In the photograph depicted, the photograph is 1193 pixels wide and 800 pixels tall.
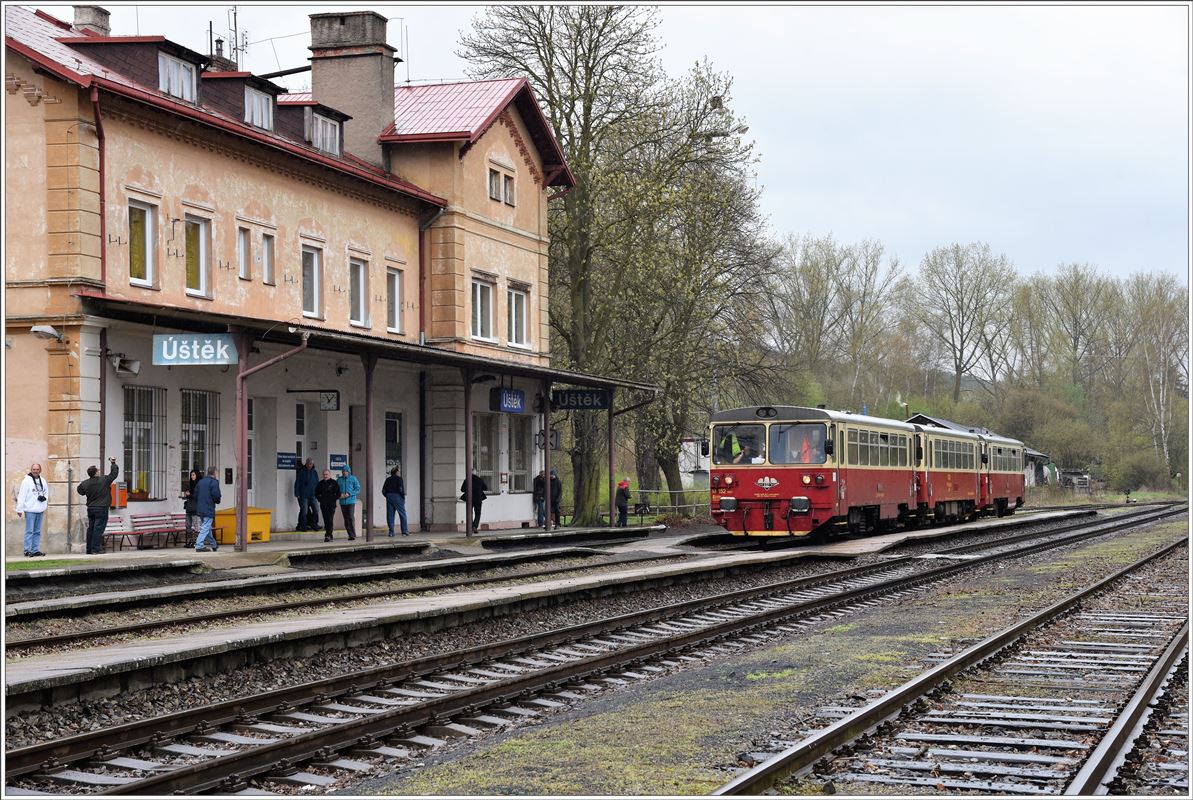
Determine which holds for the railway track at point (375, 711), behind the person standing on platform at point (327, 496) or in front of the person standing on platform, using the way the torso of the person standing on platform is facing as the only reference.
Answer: in front

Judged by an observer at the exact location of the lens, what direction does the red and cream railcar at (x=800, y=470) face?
facing the viewer and to the left of the viewer

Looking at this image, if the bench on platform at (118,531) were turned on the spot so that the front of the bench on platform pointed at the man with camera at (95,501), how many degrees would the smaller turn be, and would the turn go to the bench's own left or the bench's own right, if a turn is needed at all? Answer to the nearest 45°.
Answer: approximately 45° to the bench's own right

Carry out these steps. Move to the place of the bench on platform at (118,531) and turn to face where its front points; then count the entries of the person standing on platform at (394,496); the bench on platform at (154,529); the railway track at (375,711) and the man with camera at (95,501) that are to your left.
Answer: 2

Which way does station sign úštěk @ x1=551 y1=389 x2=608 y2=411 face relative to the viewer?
toward the camera

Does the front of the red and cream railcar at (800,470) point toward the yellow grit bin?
yes

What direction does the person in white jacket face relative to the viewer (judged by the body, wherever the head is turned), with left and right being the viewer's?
facing the viewer and to the right of the viewer

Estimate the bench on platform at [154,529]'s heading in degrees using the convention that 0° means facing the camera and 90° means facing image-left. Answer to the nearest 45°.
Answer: approximately 315°

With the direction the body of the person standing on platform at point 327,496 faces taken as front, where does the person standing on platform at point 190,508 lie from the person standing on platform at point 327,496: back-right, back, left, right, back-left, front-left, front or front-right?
front-right

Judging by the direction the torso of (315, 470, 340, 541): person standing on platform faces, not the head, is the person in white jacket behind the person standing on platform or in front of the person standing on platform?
in front

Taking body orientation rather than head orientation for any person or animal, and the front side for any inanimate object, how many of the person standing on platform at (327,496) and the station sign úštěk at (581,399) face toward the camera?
2

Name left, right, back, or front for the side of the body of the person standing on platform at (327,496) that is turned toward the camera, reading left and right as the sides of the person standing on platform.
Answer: front

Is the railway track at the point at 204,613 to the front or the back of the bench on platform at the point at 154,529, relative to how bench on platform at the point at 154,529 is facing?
to the front

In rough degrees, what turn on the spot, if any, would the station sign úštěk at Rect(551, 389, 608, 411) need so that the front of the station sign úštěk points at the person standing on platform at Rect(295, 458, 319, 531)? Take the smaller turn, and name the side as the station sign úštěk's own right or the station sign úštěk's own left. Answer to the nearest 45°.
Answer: approximately 45° to the station sign úštěk's own right

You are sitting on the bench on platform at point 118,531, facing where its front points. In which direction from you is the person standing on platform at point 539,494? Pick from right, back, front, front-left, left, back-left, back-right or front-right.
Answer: left
